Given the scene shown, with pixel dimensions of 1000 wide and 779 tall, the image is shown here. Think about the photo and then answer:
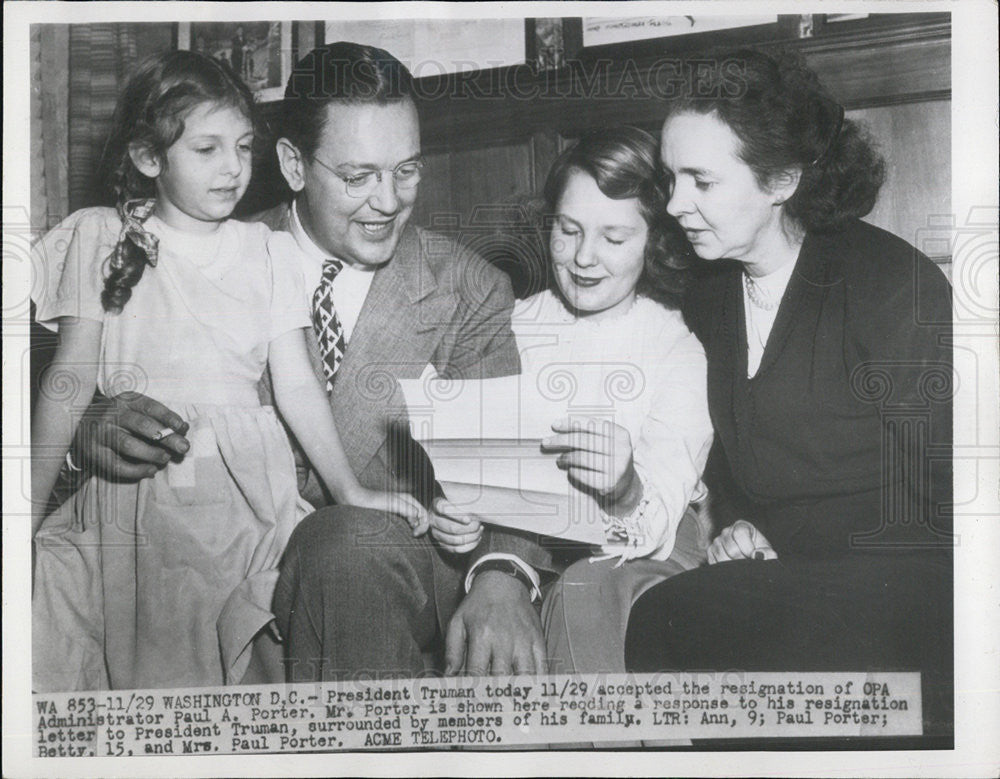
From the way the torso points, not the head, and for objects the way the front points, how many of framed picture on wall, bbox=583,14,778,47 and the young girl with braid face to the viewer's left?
0

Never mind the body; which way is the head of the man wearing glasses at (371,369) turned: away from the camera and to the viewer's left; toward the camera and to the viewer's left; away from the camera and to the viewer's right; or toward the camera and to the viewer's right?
toward the camera and to the viewer's right

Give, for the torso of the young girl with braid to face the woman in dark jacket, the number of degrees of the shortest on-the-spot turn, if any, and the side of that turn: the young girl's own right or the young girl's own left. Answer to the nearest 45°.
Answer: approximately 45° to the young girl's own left

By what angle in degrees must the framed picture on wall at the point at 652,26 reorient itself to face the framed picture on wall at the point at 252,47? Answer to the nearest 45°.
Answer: approximately 90° to its right

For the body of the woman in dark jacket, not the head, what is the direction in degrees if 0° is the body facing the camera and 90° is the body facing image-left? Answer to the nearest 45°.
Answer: approximately 45°

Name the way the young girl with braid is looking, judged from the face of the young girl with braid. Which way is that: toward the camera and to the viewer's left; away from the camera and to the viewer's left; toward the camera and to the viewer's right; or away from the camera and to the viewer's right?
toward the camera and to the viewer's right

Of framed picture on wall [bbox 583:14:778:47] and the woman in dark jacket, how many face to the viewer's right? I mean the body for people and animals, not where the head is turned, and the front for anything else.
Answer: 0

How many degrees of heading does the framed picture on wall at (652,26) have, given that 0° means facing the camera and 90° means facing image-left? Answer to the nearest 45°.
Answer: approximately 0°
